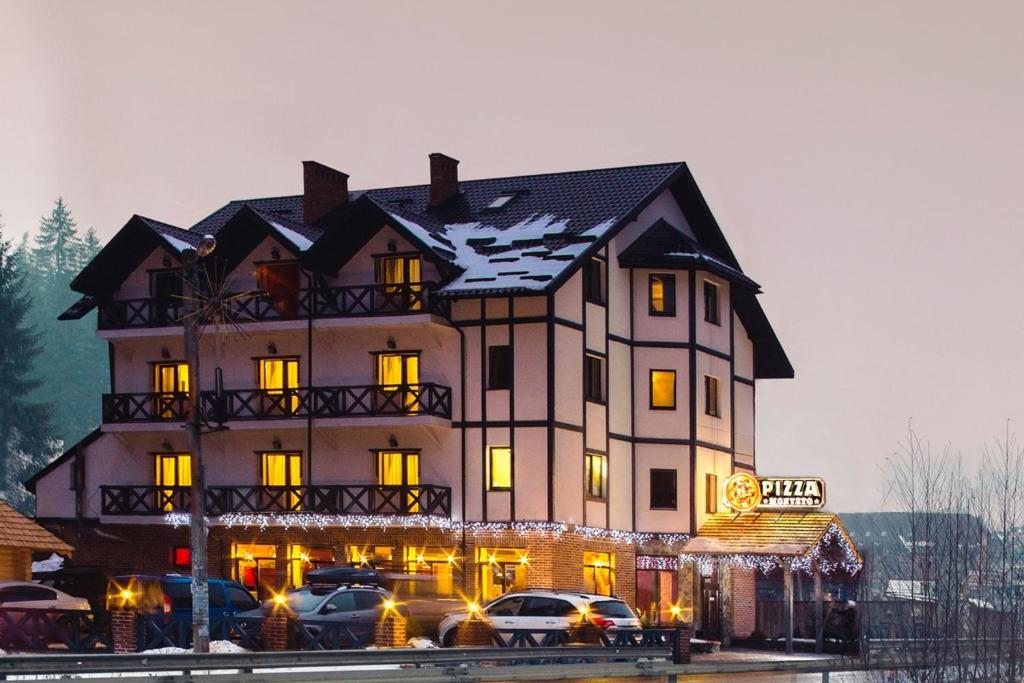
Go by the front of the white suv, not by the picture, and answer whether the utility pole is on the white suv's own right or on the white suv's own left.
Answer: on the white suv's own left

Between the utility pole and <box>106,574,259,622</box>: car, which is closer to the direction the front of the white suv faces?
the car

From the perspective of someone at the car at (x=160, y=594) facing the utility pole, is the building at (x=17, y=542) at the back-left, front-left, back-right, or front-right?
back-right

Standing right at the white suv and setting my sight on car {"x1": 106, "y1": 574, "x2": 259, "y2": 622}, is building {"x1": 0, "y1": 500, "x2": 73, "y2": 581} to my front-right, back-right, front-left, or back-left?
front-right

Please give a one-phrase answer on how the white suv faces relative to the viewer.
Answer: facing away from the viewer and to the left of the viewer

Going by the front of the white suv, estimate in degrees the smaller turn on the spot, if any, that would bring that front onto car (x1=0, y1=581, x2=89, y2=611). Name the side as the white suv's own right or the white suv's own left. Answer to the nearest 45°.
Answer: approximately 45° to the white suv's own left

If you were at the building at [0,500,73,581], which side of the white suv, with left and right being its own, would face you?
front

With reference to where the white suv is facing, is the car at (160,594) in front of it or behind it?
in front

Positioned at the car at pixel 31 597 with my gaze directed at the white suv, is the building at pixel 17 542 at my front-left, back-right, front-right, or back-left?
back-left
